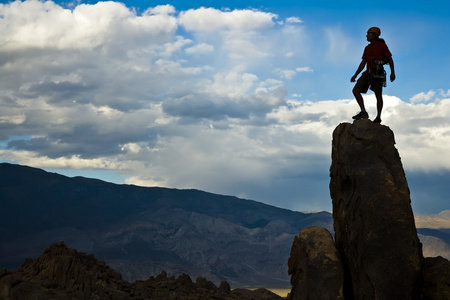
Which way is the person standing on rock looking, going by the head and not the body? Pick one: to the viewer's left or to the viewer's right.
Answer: to the viewer's left

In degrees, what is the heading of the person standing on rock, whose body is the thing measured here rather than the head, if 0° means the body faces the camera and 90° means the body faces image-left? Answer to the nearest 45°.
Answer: approximately 45°
